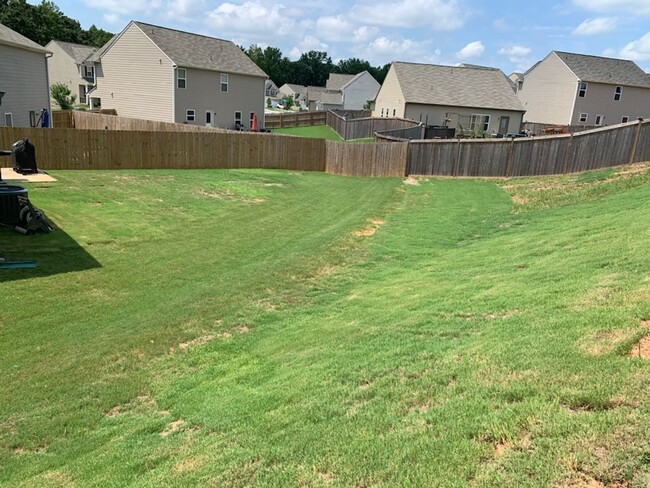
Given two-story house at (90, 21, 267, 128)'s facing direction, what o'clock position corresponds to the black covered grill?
The black covered grill is roughly at 8 o'clock from the two-story house.

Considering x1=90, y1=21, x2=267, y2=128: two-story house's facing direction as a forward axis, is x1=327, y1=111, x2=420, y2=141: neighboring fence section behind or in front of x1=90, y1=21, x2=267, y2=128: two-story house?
behind

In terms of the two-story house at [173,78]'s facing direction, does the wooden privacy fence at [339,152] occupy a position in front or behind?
behind

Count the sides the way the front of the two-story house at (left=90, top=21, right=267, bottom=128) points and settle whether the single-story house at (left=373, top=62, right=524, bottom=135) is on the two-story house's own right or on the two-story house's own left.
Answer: on the two-story house's own right

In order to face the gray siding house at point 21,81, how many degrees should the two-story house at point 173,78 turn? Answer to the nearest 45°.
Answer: approximately 90° to its left

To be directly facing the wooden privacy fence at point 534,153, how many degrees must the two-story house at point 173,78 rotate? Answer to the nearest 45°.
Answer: approximately 180°

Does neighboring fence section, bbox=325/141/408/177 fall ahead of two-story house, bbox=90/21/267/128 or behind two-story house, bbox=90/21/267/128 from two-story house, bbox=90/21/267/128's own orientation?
behind

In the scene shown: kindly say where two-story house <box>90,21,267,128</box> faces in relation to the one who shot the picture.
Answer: facing away from the viewer and to the left of the viewer
